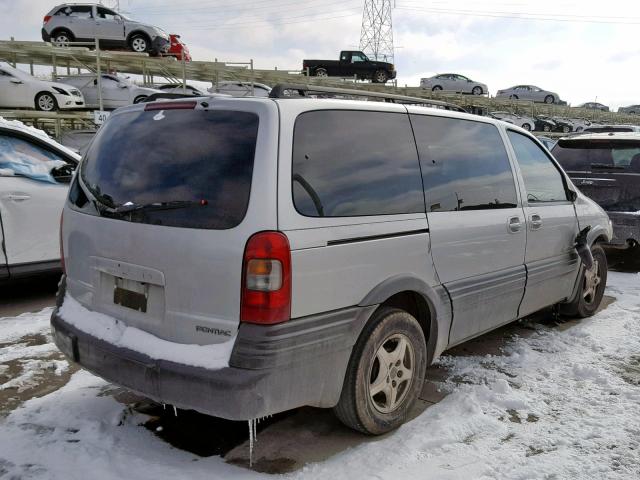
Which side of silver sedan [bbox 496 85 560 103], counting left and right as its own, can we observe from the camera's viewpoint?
right

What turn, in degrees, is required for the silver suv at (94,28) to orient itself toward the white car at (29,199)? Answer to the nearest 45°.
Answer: approximately 90° to its right

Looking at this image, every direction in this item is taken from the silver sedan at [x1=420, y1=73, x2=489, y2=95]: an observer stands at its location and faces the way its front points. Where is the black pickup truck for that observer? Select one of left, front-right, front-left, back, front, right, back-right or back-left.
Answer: back-right

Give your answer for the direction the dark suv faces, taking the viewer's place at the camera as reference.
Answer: facing away from the viewer

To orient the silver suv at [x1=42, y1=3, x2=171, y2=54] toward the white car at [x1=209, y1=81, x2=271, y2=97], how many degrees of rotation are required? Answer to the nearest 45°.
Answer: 0° — it already faces it

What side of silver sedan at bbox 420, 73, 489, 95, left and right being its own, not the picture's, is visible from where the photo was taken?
right

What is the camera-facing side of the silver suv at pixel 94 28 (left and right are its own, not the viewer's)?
right

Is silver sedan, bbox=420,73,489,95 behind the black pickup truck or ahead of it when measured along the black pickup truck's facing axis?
ahead

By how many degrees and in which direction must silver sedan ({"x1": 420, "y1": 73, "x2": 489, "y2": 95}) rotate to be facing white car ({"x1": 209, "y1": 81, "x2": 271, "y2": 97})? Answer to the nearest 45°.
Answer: approximately 135° to its right

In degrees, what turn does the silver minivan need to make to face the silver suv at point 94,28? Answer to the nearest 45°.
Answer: approximately 90° to its left

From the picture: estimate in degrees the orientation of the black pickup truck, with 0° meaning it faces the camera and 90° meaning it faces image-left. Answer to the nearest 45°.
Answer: approximately 270°

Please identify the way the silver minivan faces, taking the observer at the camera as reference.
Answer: facing away from the viewer and to the right of the viewer
